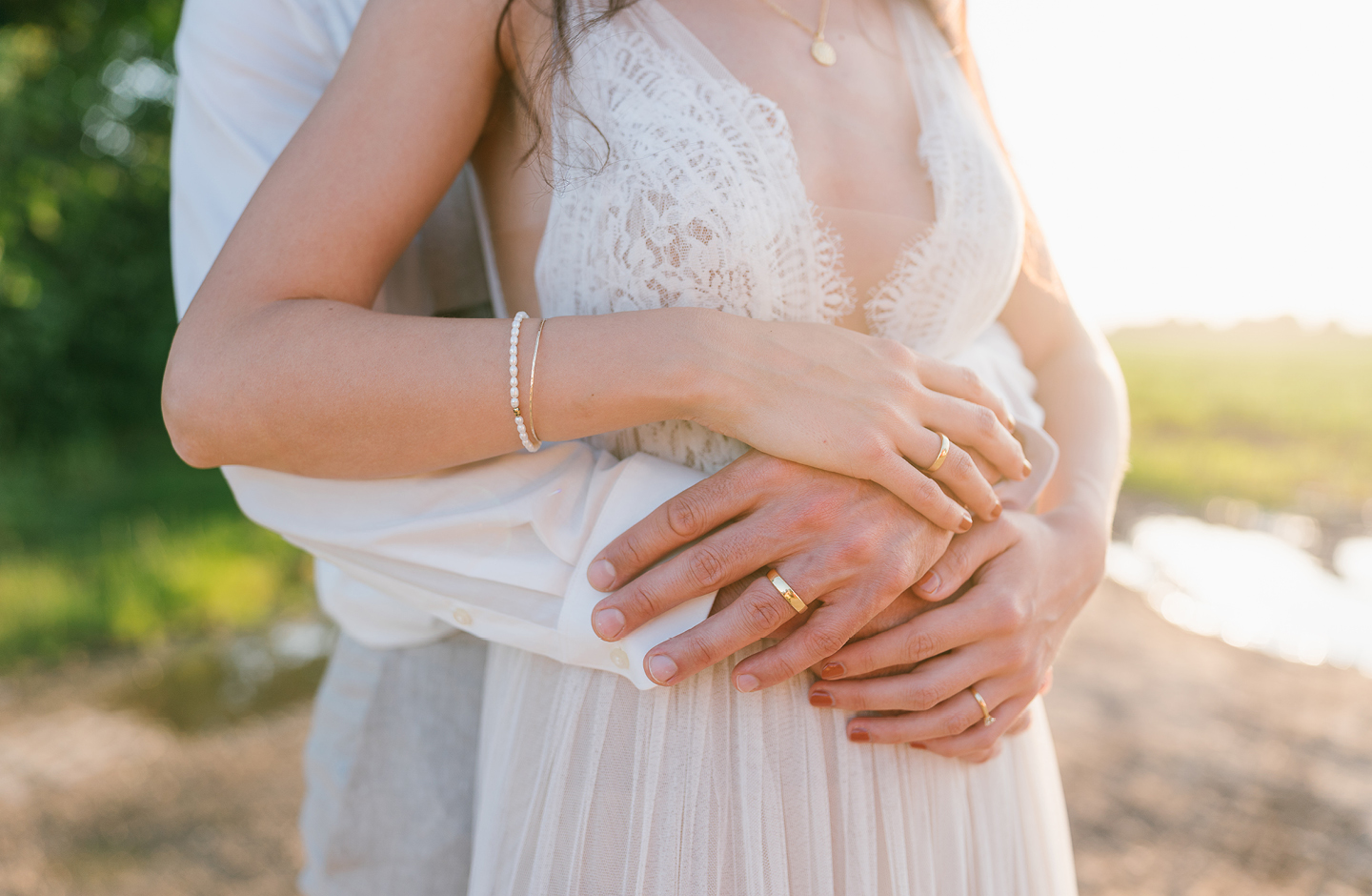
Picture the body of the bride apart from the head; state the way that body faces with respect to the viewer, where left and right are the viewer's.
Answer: facing the viewer and to the right of the viewer
